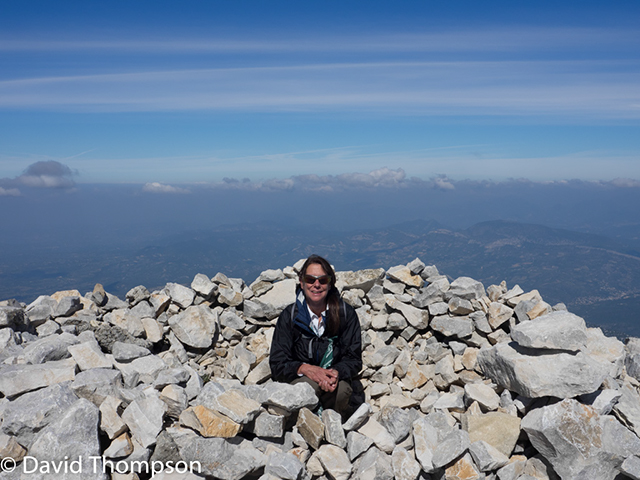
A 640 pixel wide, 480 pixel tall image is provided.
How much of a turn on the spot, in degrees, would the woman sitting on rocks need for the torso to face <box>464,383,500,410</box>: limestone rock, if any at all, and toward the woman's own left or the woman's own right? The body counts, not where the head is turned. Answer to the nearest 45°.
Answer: approximately 90° to the woman's own left

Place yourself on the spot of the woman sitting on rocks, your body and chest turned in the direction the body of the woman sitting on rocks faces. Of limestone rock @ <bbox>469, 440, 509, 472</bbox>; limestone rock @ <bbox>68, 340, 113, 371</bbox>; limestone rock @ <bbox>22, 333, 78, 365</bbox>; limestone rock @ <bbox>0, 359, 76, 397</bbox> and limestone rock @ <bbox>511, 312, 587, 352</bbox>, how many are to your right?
3

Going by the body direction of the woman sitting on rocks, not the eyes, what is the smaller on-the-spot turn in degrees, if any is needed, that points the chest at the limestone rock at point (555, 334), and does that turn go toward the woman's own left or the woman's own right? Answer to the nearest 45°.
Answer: approximately 90° to the woman's own left

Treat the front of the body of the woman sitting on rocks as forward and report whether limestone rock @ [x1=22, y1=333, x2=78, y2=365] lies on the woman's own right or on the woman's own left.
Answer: on the woman's own right

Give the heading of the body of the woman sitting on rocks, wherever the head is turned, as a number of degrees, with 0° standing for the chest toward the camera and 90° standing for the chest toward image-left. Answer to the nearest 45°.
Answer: approximately 0°

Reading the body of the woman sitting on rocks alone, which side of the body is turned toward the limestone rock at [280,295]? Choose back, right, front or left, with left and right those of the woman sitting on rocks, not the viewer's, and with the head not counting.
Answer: back

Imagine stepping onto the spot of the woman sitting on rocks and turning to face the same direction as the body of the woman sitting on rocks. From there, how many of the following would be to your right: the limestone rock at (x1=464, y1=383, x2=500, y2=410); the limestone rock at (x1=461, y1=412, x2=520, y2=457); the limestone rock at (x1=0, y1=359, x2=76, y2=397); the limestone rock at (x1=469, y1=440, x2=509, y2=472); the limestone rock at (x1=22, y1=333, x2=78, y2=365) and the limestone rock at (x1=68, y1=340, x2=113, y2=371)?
3

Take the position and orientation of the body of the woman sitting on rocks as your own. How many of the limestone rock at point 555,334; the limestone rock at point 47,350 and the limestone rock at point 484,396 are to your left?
2

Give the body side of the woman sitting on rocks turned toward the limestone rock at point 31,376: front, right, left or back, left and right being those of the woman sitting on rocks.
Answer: right
